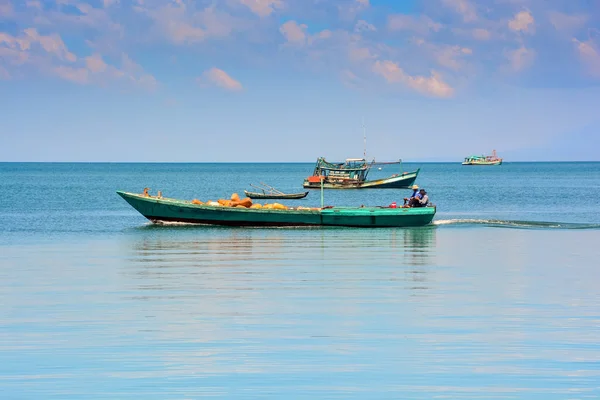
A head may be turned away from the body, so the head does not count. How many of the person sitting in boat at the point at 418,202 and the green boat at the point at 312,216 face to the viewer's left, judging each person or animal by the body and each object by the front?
2

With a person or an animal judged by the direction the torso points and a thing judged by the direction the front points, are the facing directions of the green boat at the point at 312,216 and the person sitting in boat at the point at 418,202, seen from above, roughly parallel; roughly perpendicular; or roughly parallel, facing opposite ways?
roughly parallel

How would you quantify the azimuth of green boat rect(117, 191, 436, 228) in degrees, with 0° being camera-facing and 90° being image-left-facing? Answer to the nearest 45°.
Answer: approximately 90°

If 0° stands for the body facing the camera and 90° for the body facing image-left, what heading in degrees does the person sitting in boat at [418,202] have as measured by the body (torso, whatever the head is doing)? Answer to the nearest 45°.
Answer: approximately 90°
